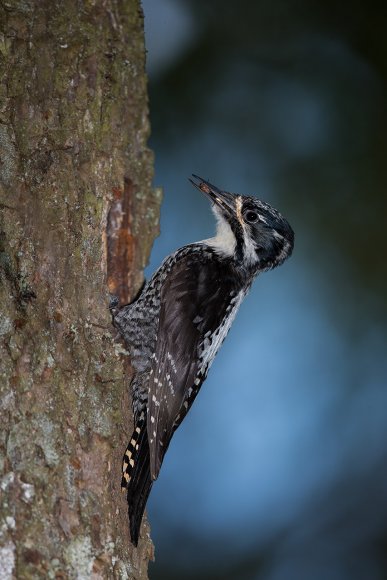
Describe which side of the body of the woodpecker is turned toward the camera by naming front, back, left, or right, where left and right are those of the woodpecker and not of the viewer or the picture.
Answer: left
